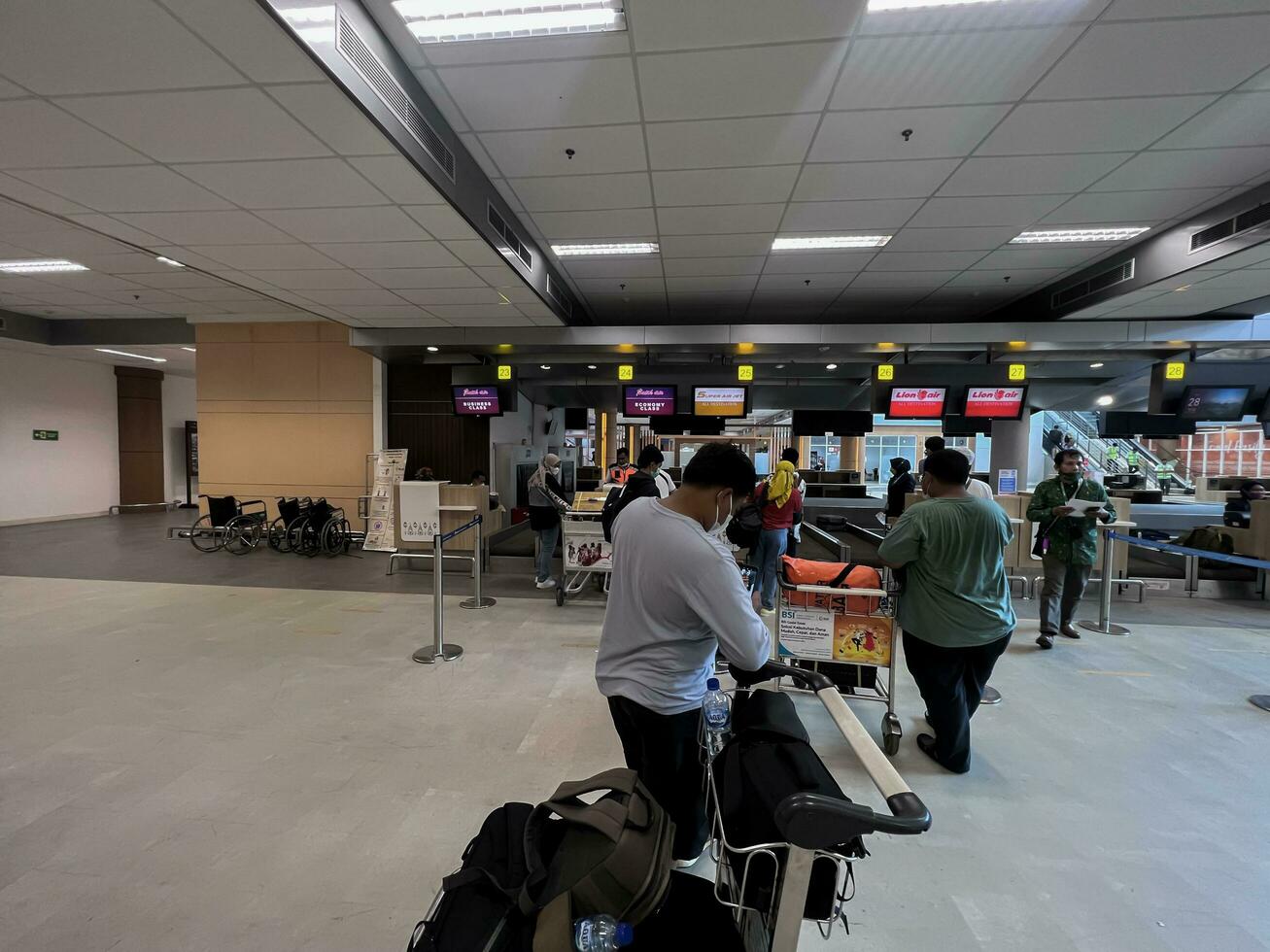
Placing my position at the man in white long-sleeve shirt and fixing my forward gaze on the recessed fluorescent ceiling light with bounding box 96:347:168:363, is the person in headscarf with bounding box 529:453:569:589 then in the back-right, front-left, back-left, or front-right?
front-right

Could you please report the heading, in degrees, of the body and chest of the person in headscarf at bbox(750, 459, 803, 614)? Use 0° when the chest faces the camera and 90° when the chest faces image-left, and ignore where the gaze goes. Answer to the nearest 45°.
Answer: approximately 180°

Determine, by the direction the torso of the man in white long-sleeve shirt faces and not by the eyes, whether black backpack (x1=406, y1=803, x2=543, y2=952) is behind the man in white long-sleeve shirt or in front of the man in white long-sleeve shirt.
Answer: behind

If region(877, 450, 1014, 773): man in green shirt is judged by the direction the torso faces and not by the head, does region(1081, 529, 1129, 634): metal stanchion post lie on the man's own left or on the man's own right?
on the man's own right

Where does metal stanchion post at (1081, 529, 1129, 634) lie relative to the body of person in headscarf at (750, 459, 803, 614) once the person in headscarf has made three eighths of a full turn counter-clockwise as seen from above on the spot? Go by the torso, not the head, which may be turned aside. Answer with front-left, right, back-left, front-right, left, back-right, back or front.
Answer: back-left

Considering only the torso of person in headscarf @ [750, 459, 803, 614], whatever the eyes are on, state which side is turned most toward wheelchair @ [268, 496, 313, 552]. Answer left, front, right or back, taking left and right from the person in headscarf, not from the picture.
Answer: left

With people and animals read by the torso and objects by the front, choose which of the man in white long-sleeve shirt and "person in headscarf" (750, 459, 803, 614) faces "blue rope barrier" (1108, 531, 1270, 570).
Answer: the man in white long-sleeve shirt

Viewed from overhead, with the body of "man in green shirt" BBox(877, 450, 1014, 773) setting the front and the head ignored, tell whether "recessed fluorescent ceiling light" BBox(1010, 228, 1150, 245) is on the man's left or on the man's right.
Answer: on the man's right

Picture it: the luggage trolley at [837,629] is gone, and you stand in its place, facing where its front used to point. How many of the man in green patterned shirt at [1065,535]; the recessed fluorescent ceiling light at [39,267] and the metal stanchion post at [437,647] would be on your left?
2

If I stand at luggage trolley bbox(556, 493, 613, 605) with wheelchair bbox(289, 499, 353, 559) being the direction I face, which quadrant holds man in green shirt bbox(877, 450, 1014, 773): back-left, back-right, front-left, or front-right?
back-left
